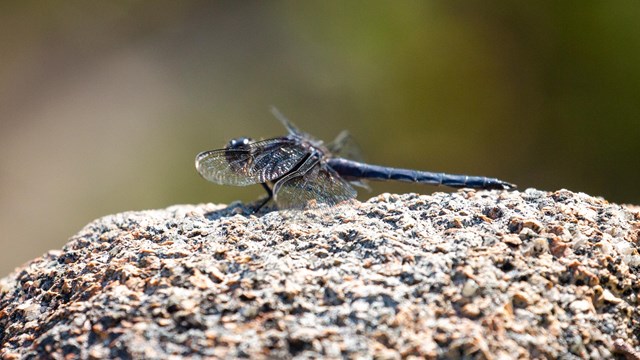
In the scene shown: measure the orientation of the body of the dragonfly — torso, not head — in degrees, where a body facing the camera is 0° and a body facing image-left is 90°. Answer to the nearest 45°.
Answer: approximately 90°
